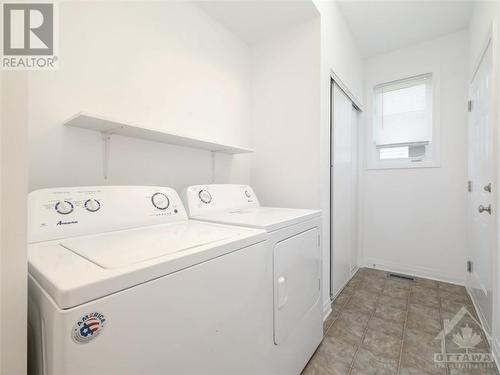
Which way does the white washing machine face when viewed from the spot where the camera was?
facing the viewer and to the right of the viewer

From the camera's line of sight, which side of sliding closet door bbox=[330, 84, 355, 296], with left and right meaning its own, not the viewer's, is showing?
right

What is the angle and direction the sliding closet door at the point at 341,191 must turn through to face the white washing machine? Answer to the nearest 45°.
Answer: approximately 90° to its right

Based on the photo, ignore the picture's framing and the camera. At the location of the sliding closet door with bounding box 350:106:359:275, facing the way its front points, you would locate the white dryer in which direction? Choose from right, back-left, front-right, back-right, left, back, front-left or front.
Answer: right

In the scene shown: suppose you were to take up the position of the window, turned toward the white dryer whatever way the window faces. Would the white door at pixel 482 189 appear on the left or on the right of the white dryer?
left

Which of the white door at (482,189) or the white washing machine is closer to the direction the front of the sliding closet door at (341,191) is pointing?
the white door

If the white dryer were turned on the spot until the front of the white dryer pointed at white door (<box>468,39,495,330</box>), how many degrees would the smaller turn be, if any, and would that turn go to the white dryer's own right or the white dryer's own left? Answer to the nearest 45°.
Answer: approximately 45° to the white dryer's own left

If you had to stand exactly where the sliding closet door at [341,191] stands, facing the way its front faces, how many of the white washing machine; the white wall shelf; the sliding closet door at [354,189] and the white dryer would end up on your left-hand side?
1
